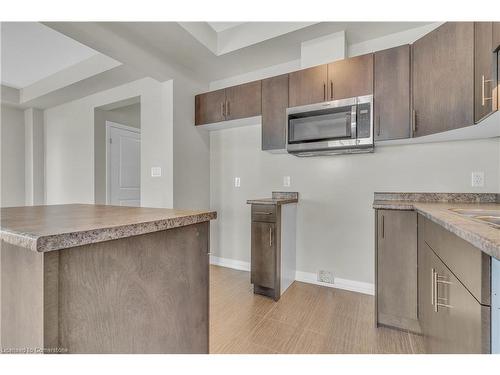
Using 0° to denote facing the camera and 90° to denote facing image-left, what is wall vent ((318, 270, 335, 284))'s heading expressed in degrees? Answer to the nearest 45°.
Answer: approximately 45°

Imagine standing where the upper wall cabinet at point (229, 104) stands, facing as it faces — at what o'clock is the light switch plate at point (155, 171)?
The light switch plate is roughly at 2 o'clock from the upper wall cabinet.

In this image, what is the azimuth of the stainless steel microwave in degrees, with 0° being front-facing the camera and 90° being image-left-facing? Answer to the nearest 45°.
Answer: approximately 45°

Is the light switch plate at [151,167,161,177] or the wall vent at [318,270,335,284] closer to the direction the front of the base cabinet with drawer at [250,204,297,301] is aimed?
the light switch plate

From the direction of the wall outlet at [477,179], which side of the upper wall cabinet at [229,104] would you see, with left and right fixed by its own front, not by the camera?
left

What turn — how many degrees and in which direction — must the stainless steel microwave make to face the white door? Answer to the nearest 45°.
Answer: approximately 45° to its right

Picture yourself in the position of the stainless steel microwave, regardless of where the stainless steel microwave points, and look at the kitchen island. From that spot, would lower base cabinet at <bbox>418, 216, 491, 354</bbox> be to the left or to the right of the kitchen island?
left

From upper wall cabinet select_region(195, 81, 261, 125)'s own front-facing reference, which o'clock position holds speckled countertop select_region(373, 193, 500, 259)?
The speckled countertop is roughly at 9 o'clock from the upper wall cabinet.

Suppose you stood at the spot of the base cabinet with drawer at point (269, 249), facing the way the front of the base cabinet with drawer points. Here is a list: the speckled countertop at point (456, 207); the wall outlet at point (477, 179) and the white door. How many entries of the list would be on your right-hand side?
1

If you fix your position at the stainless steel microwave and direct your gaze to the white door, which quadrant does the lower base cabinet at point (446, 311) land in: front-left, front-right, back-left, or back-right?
back-left
